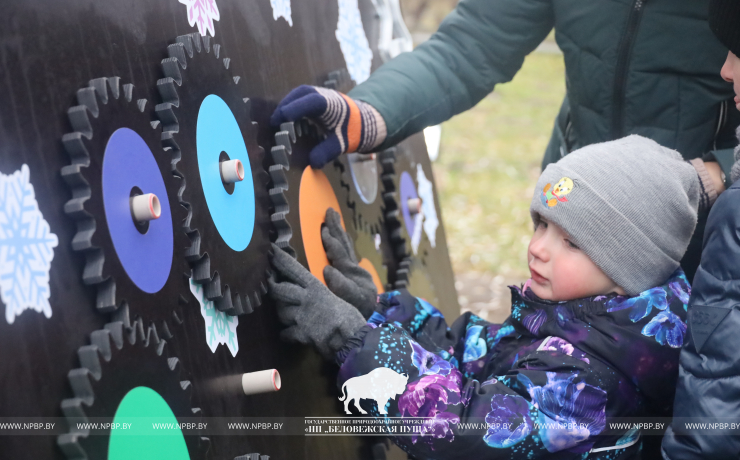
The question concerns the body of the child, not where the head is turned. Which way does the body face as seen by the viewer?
to the viewer's left

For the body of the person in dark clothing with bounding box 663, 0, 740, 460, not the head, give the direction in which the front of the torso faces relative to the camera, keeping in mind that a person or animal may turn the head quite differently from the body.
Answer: to the viewer's left

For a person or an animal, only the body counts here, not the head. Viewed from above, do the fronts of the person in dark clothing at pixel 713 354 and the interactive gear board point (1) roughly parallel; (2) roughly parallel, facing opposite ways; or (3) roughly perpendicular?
roughly parallel, facing opposite ways

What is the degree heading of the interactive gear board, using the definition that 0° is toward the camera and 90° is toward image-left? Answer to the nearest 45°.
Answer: approximately 315°

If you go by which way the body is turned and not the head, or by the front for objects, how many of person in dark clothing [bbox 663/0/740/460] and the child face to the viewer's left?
2

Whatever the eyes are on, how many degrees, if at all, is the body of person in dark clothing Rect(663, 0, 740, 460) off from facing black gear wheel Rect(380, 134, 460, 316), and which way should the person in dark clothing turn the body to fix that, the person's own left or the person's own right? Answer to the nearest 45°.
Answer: approximately 45° to the person's own right

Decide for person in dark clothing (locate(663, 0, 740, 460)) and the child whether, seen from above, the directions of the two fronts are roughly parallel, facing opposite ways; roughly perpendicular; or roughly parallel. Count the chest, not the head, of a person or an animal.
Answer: roughly parallel

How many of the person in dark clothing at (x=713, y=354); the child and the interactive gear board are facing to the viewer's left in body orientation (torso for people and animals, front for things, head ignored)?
2

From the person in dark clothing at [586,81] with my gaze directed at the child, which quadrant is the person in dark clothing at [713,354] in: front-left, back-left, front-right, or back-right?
front-left
